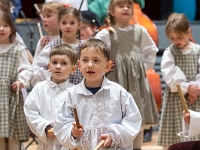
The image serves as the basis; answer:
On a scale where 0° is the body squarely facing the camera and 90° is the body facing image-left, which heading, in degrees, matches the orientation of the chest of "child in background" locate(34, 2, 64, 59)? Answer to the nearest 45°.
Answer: approximately 45°

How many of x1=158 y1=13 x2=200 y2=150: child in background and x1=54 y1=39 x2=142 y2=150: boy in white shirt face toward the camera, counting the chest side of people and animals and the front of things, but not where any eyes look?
2

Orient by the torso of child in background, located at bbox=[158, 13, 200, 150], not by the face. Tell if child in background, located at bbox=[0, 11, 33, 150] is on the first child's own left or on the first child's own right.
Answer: on the first child's own right

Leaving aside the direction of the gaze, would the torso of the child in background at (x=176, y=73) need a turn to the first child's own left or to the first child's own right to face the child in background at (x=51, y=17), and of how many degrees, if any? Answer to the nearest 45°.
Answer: approximately 90° to the first child's own right

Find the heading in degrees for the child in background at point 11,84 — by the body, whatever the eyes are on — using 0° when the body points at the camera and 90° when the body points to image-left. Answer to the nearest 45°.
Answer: approximately 0°

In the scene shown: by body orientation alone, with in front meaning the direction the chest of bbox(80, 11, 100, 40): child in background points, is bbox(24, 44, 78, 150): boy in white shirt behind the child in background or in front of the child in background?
in front
